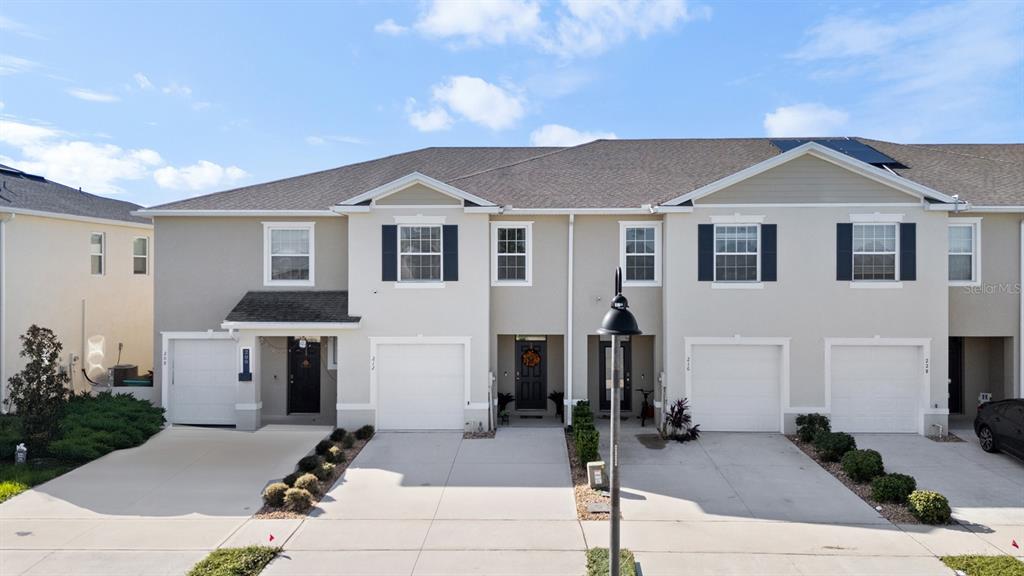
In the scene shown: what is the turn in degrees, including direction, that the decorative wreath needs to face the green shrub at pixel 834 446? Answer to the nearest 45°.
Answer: approximately 45° to its left

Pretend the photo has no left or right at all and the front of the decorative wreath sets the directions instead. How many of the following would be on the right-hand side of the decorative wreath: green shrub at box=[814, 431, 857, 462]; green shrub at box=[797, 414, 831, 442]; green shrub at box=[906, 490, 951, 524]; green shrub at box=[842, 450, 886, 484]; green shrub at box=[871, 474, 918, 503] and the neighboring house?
1

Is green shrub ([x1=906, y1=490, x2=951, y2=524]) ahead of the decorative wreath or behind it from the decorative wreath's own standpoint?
ahead

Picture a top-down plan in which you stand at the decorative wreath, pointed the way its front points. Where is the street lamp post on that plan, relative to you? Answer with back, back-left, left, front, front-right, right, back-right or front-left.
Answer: front

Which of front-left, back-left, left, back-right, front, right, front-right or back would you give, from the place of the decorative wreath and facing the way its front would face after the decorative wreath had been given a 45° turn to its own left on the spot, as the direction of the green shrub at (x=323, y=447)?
right

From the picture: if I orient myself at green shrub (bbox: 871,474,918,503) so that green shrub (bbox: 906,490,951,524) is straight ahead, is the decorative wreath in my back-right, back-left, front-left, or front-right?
back-right

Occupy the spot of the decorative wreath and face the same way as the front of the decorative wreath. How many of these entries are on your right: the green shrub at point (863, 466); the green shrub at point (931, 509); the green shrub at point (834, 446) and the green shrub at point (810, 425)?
0

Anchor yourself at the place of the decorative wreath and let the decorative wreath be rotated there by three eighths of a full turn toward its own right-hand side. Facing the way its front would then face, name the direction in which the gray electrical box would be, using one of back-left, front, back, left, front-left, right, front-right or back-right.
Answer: back-left

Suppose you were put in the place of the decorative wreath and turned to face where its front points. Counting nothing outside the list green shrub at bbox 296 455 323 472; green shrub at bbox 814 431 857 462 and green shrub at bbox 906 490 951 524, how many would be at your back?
0

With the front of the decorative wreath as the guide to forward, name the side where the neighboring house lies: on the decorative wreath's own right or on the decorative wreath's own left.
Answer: on the decorative wreath's own right

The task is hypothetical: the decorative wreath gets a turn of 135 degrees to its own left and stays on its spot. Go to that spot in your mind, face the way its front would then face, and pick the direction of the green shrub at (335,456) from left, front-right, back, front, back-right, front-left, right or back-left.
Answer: back

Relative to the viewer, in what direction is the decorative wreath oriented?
toward the camera

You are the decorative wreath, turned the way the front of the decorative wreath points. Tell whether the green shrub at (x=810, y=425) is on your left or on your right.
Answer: on your left

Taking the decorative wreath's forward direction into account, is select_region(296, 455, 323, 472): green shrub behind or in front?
in front

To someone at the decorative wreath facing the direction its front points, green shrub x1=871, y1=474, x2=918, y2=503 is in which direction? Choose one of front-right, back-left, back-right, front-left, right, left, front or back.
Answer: front-left
